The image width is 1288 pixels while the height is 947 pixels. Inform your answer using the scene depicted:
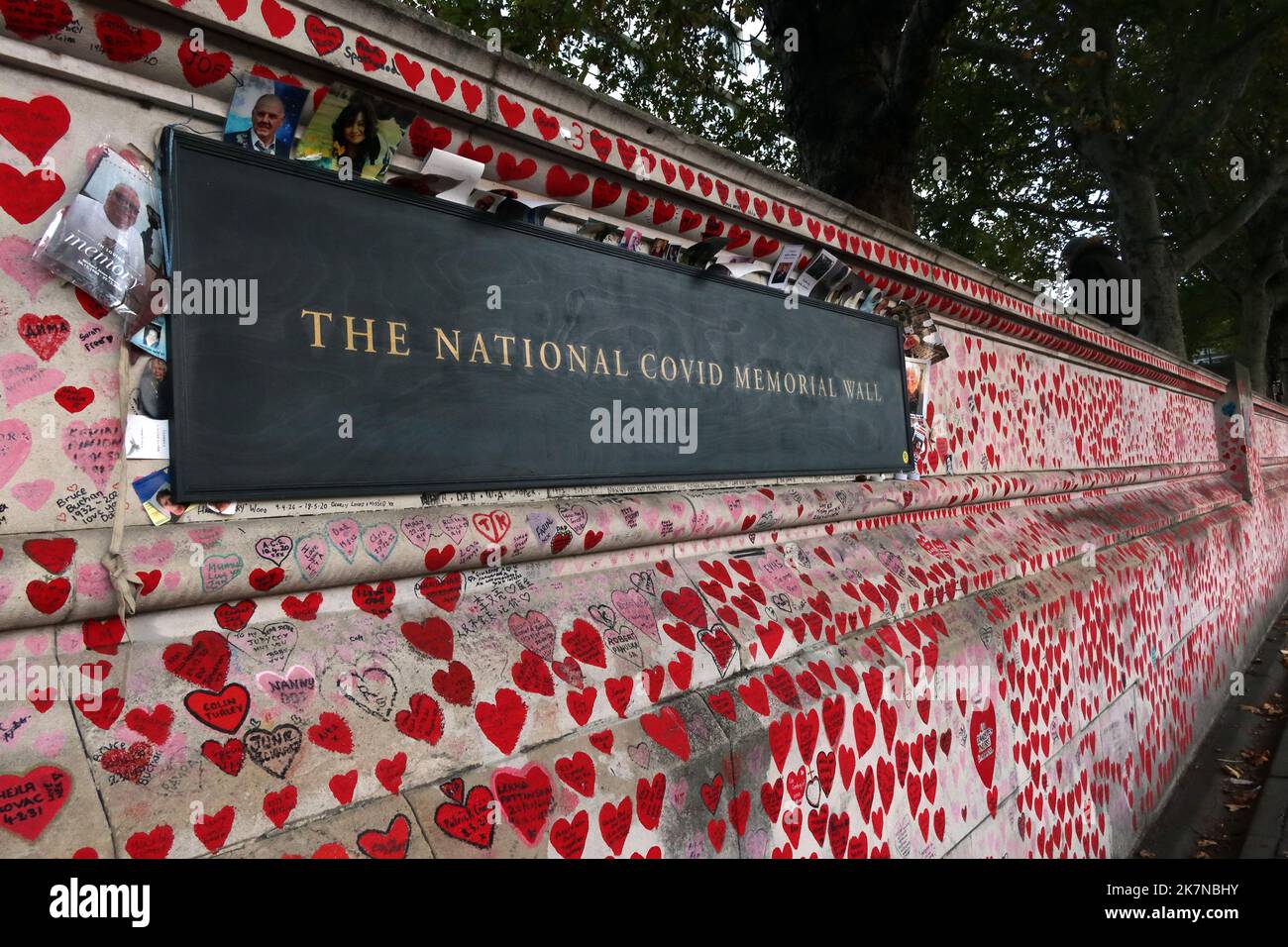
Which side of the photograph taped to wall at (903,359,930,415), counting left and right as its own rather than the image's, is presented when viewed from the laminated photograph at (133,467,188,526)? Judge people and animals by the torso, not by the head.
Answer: right

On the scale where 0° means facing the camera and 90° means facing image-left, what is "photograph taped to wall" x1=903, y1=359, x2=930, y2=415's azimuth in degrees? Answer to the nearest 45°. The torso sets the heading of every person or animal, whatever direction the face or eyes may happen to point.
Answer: approximately 315°

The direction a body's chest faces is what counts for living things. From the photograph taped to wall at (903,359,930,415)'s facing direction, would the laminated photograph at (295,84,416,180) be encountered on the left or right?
on its right

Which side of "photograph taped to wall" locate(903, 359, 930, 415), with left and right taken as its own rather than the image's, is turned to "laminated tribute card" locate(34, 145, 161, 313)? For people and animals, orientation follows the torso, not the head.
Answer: right
